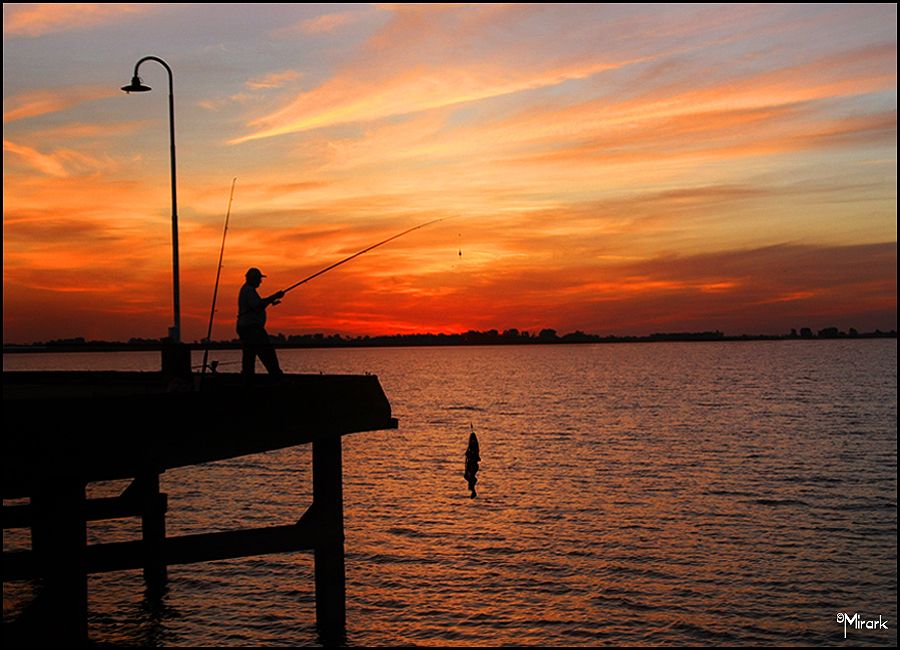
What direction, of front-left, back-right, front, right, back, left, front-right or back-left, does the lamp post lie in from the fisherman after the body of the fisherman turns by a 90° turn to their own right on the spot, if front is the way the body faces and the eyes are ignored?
back-right

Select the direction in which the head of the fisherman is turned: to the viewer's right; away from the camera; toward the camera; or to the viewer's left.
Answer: to the viewer's right

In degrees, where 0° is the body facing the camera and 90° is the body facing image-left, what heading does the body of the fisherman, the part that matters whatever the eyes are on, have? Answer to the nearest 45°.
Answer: approximately 270°
